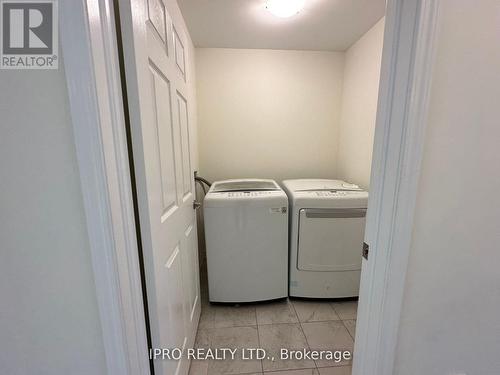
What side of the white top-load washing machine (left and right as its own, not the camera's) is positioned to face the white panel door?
front

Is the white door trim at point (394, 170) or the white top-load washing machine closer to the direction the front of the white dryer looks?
the white door trim

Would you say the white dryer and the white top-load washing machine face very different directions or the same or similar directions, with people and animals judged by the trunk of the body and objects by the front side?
same or similar directions

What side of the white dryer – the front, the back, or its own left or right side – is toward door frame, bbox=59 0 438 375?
front

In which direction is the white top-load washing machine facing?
toward the camera

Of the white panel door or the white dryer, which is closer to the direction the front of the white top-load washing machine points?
the white panel door

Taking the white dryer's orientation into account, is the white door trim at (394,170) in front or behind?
in front

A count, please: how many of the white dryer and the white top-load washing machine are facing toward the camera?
2

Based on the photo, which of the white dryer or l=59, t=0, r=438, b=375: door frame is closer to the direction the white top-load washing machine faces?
the door frame

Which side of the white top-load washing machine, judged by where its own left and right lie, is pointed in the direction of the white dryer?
left

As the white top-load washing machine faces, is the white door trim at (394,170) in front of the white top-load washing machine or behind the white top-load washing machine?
in front

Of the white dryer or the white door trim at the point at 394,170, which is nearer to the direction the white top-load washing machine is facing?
the white door trim
